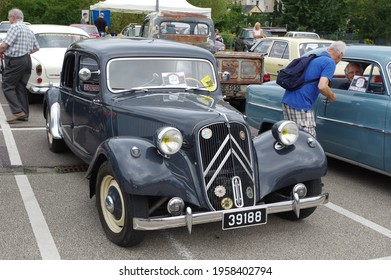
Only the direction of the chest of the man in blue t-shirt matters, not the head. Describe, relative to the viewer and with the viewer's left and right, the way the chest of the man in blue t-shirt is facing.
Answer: facing away from the viewer and to the right of the viewer

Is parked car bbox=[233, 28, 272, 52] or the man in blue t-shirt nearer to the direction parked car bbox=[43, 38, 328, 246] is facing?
the man in blue t-shirt

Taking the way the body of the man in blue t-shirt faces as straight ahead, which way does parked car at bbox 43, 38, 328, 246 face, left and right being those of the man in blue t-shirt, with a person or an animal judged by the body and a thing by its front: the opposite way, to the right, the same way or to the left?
to the right

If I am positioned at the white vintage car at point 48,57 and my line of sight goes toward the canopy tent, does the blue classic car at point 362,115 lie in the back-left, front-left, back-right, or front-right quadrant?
back-right

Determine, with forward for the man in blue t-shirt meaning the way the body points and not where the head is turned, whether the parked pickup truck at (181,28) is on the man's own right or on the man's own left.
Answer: on the man's own left

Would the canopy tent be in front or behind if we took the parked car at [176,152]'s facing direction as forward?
behind

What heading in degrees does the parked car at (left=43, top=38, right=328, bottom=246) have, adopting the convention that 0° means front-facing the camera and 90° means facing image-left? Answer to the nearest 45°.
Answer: approximately 315°

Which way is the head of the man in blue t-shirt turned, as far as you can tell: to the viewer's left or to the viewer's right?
to the viewer's right

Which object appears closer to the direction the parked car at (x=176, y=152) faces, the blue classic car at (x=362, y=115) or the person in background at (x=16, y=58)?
the blue classic car
